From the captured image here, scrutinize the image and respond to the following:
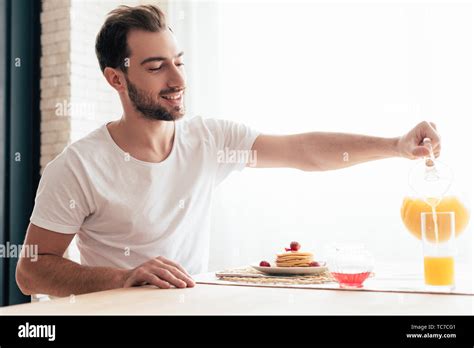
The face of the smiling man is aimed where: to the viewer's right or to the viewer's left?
to the viewer's right

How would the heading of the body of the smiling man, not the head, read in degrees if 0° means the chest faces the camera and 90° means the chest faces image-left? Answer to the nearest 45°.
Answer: approximately 315°

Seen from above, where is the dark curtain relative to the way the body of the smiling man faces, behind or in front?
behind
